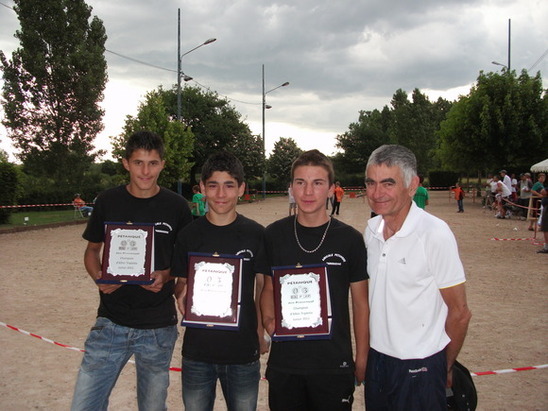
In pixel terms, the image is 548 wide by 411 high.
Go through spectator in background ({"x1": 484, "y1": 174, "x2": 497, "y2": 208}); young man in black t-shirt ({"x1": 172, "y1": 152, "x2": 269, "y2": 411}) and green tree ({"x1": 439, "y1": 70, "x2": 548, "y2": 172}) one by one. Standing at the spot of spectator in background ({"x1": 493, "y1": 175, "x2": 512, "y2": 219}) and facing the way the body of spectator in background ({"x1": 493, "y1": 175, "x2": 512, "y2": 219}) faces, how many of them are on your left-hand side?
1

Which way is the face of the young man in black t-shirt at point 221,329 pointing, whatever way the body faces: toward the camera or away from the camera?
toward the camera

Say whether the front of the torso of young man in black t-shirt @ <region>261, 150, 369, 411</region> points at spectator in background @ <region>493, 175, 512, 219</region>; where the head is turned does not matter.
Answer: no

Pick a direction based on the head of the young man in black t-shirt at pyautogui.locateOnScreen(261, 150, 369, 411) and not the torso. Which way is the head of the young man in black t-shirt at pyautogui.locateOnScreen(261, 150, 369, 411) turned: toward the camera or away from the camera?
toward the camera

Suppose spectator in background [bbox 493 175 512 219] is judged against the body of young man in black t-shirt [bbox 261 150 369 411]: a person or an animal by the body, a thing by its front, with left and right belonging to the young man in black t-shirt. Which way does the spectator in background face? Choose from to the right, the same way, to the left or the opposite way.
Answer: to the right

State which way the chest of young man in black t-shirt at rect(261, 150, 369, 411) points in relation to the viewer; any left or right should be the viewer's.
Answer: facing the viewer

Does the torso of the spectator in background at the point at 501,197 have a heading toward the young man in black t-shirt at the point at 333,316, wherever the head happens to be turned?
no

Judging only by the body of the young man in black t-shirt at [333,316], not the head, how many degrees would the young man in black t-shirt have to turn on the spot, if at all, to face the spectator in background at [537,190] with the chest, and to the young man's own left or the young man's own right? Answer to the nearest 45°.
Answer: approximately 135° to the young man's own left

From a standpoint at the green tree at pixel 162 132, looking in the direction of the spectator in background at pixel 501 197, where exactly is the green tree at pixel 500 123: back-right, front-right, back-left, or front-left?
front-left

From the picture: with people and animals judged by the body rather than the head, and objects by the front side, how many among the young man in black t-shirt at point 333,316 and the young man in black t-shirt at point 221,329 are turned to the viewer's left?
0

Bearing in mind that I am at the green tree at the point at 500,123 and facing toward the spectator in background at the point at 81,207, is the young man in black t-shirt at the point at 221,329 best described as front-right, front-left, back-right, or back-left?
front-left

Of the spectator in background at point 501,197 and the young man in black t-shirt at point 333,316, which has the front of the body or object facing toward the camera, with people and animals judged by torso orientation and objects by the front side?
the young man in black t-shirt

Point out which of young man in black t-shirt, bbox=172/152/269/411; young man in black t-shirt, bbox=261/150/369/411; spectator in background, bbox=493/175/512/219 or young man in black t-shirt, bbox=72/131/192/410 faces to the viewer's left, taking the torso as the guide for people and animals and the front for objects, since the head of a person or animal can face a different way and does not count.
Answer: the spectator in background

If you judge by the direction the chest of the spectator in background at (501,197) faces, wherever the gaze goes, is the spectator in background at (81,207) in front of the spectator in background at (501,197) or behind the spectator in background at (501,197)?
in front

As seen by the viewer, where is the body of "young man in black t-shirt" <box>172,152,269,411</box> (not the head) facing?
toward the camera

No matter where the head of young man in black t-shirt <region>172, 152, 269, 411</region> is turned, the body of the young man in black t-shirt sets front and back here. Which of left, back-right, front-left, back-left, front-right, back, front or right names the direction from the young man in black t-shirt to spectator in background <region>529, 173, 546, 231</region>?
back-left

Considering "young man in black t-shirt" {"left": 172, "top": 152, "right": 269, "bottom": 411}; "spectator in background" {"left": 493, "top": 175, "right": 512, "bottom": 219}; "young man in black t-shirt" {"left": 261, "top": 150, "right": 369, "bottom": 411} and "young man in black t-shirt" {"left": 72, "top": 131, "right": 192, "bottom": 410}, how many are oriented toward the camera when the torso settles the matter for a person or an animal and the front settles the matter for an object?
3

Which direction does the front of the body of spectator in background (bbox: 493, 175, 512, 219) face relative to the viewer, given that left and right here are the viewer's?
facing to the left of the viewer
